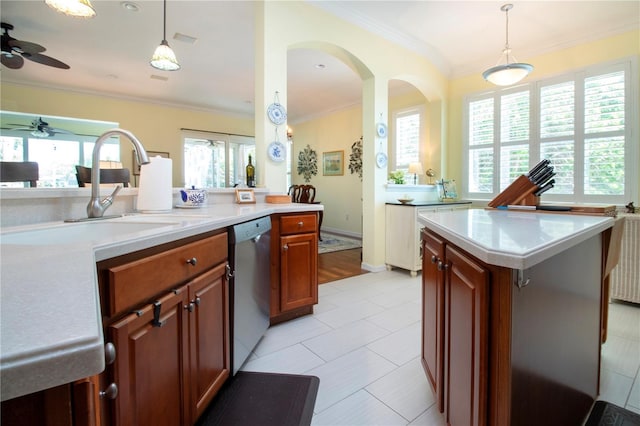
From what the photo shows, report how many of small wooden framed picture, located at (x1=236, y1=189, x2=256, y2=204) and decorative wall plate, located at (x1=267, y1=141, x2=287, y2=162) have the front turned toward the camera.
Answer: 2

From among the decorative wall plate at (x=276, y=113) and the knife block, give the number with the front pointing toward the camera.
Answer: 1

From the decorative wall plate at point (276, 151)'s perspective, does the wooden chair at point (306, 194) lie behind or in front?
behind

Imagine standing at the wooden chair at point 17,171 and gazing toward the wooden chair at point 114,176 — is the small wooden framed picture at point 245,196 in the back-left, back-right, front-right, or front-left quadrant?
front-right

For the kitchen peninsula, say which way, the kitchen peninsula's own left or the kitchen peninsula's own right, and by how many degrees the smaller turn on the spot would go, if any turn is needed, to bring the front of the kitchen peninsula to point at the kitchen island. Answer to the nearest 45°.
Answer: approximately 45° to the kitchen peninsula's own left

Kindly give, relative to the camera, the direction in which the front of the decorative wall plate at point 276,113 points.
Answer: facing the viewer

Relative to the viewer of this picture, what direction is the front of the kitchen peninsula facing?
facing the viewer and to the right of the viewer

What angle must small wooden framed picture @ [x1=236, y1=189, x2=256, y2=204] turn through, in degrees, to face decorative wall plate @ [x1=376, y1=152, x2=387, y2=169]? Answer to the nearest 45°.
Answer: approximately 135° to its left

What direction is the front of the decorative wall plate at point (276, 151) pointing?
toward the camera

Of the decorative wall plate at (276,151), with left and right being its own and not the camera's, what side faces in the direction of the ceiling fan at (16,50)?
right

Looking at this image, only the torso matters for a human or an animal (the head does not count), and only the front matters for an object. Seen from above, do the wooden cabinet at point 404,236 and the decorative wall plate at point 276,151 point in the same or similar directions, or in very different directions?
same or similar directions

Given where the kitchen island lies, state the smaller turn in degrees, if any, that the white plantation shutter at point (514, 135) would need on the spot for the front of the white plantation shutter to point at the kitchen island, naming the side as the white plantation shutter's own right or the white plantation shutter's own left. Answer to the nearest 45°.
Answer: approximately 45° to the white plantation shutter's own left

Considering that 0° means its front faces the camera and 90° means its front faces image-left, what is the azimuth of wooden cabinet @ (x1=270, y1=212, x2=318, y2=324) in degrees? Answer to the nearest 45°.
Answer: approximately 315°

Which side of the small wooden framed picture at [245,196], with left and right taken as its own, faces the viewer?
front

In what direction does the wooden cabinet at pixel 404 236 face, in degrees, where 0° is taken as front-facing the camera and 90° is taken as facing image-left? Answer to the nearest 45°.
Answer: approximately 315°

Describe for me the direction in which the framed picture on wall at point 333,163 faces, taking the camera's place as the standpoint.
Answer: facing the viewer and to the left of the viewer
